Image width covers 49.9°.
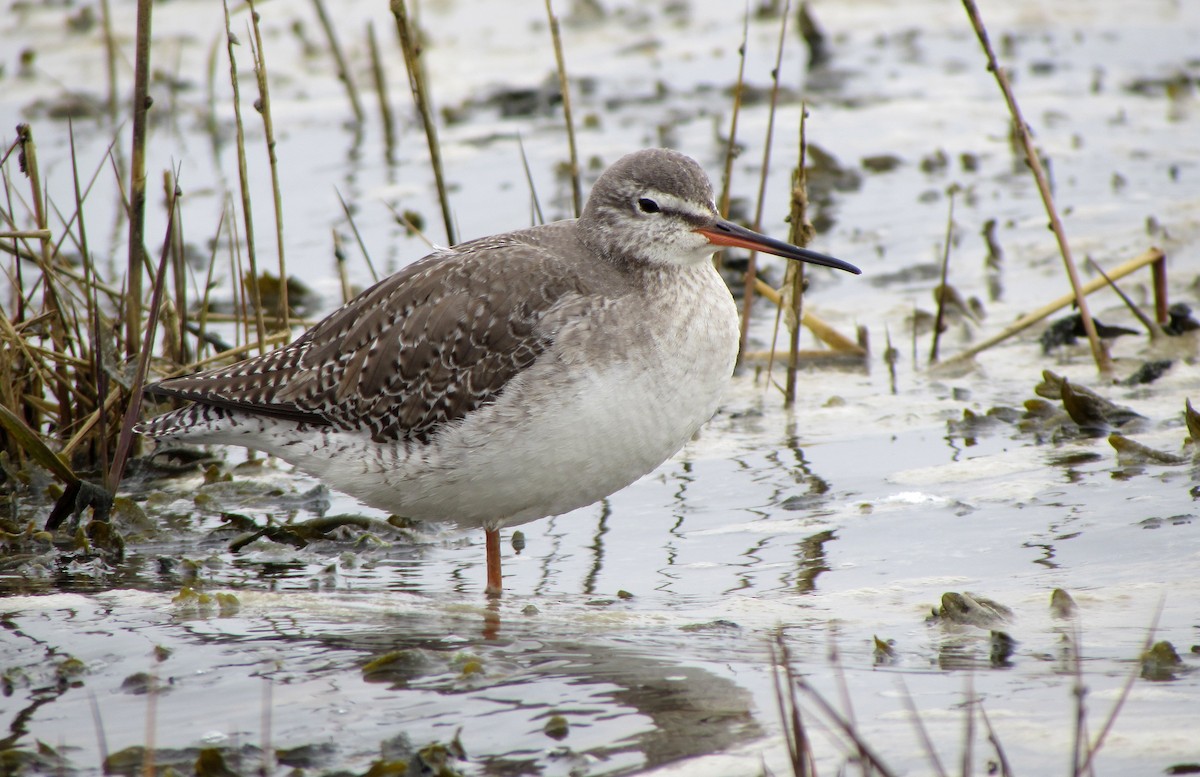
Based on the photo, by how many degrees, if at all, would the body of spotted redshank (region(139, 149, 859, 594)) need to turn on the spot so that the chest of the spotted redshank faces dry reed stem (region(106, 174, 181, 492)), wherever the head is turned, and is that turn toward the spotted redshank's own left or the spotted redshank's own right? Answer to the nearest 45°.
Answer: approximately 180°

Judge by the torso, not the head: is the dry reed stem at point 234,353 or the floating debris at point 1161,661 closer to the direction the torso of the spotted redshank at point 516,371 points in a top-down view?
the floating debris

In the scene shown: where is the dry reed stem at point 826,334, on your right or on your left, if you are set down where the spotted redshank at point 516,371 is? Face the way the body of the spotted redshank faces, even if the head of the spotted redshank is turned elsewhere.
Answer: on your left

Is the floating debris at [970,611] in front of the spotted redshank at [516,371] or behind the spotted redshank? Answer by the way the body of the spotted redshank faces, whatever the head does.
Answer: in front

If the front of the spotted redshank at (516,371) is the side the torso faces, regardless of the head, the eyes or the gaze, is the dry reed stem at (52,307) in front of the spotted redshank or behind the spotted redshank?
behind

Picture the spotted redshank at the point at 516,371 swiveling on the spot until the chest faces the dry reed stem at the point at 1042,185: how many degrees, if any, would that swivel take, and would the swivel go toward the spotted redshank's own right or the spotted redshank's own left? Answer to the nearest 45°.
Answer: approximately 45° to the spotted redshank's own left

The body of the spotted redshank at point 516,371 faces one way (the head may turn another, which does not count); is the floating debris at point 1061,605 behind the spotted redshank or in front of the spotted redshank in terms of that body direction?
in front

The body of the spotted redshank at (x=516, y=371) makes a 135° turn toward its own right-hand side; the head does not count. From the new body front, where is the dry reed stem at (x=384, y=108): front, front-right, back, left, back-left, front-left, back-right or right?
back-right

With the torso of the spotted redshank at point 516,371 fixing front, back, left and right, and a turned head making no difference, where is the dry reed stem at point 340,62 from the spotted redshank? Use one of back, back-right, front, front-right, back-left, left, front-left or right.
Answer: left

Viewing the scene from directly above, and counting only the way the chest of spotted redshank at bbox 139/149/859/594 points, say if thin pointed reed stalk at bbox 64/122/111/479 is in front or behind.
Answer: behind

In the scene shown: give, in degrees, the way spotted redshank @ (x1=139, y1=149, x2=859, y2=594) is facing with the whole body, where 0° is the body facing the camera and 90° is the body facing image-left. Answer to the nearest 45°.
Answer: approximately 270°

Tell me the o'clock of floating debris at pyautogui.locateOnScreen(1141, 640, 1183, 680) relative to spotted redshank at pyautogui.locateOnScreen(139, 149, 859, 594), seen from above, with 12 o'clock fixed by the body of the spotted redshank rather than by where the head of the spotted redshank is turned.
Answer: The floating debris is roughly at 1 o'clock from the spotted redshank.

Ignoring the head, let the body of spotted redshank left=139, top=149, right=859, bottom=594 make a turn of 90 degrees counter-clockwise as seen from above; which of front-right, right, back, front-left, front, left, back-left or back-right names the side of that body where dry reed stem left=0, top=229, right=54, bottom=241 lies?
left

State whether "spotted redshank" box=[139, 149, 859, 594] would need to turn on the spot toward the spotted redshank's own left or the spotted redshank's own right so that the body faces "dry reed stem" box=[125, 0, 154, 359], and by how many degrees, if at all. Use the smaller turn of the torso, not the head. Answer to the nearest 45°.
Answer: approximately 180°
